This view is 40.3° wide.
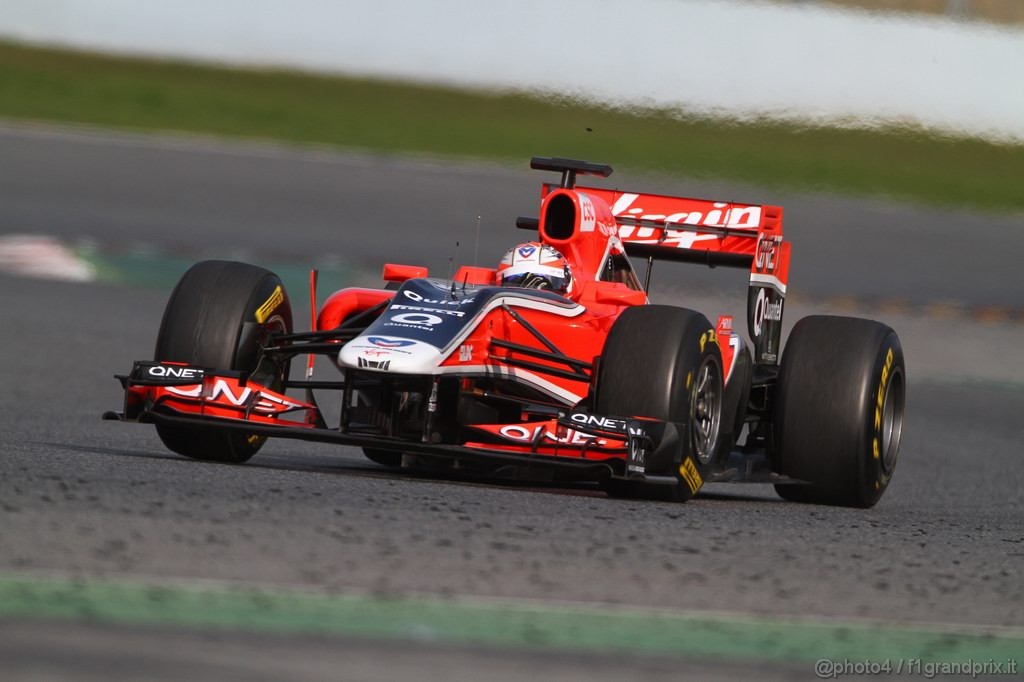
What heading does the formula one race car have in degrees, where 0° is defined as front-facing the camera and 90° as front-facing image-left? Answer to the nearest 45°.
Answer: approximately 45°
